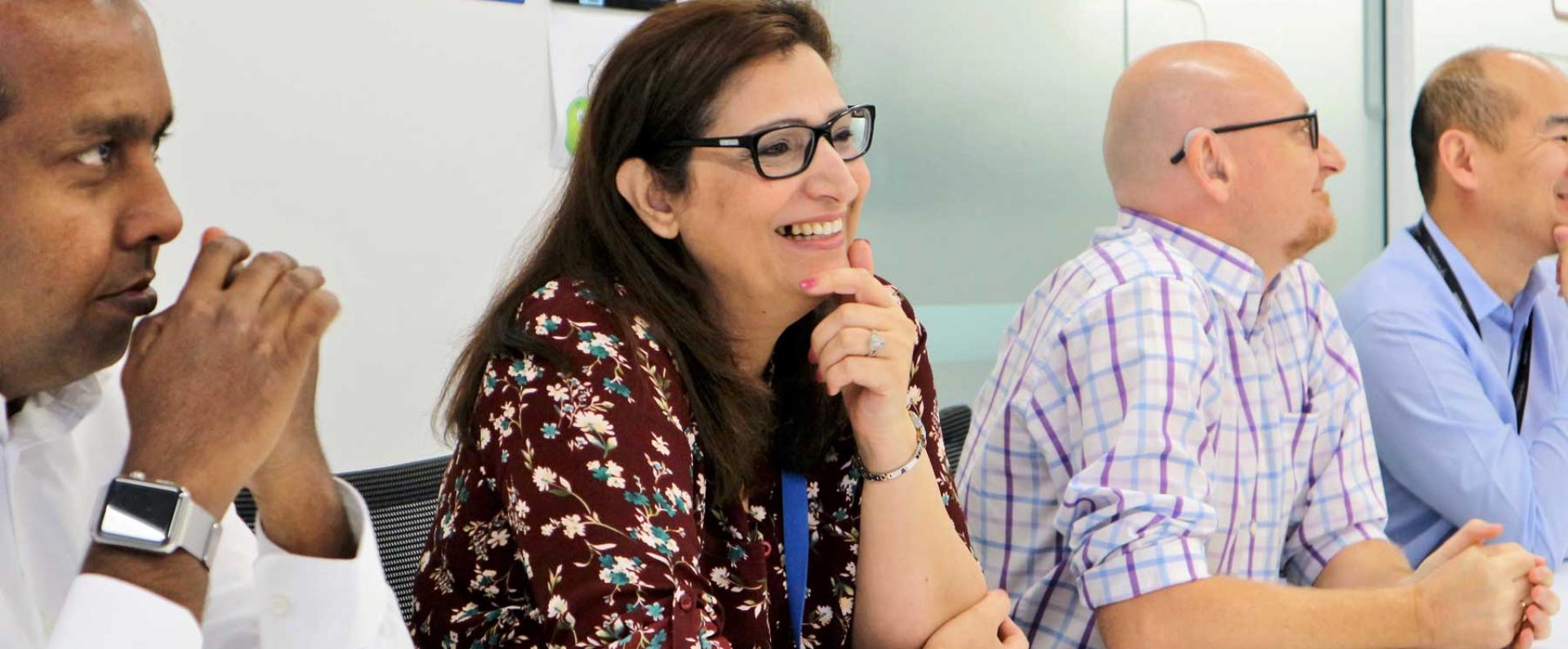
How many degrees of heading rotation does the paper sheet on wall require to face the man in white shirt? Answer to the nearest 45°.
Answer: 0° — it already faces them

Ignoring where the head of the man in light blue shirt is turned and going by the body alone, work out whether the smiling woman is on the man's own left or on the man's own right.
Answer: on the man's own right

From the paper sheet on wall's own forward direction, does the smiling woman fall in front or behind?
in front

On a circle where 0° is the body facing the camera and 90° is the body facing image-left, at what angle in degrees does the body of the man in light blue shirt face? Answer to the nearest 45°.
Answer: approximately 315°

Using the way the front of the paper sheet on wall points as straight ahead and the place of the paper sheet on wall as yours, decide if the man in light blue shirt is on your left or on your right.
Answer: on your left

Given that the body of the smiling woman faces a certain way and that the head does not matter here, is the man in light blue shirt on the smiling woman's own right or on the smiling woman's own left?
on the smiling woman's own left

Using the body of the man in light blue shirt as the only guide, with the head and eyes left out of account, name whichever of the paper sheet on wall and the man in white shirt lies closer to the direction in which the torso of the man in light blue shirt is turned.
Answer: the man in white shirt

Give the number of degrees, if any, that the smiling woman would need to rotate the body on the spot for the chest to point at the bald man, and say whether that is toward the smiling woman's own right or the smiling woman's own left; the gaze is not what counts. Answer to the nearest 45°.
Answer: approximately 45° to the smiling woman's own left

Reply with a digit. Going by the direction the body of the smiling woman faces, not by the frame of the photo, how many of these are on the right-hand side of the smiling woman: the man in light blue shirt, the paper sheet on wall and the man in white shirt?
1

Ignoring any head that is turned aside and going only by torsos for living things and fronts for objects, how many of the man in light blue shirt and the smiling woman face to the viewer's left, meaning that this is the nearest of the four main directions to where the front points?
0

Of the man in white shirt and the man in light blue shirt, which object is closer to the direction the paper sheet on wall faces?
the man in white shirt

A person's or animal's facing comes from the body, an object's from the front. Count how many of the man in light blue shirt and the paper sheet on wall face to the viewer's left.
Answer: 0
